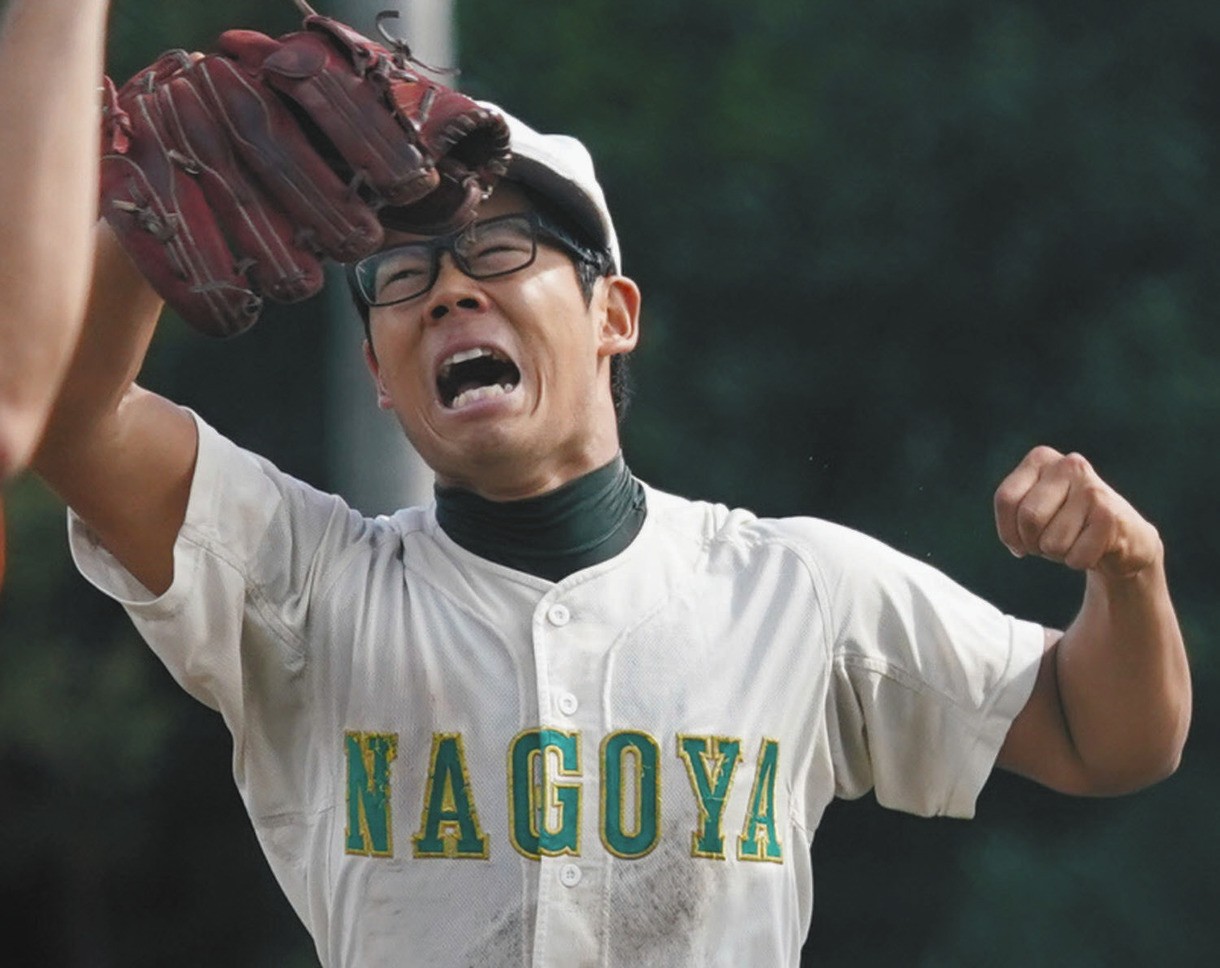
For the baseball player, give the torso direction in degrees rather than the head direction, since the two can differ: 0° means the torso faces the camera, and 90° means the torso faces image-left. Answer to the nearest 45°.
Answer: approximately 0°
